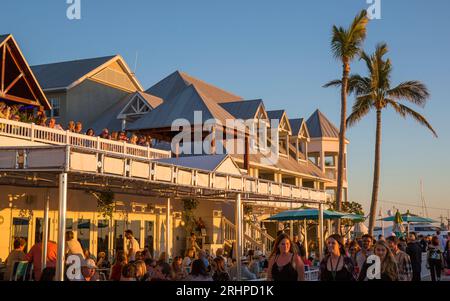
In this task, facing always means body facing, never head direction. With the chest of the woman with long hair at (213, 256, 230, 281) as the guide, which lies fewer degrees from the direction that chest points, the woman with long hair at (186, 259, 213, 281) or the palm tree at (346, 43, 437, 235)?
the palm tree

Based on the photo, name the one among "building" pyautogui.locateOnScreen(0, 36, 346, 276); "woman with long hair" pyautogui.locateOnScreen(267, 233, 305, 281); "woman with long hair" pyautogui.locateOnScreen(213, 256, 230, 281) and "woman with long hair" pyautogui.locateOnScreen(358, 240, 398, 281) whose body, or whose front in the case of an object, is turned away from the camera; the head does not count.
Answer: "woman with long hair" pyautogui.locateOnScreen(213, 256, 230, 281)

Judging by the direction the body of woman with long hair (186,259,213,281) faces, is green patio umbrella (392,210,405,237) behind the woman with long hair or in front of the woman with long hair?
in front

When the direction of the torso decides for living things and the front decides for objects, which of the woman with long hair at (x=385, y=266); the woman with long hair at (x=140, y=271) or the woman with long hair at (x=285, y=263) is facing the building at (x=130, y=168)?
the woman with long hair at (x=140, y=271)

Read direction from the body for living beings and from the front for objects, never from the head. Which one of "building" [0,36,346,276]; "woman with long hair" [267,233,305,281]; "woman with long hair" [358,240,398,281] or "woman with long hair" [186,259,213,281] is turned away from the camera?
"woman with long hair" [186,259,213,281]

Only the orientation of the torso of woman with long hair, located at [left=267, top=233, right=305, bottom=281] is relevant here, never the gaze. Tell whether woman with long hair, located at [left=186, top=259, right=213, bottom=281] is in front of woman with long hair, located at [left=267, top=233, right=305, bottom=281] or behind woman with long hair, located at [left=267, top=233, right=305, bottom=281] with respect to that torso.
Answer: behind

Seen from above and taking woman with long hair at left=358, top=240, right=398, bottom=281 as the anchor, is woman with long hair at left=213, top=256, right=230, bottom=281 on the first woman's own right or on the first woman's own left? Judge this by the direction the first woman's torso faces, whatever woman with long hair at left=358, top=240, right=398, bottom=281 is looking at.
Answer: on the first woman's own right

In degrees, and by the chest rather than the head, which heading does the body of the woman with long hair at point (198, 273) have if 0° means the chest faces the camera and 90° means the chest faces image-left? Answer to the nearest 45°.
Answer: approximately 180°

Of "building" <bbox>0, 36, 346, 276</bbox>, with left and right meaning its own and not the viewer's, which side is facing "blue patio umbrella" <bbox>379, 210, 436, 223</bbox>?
left
